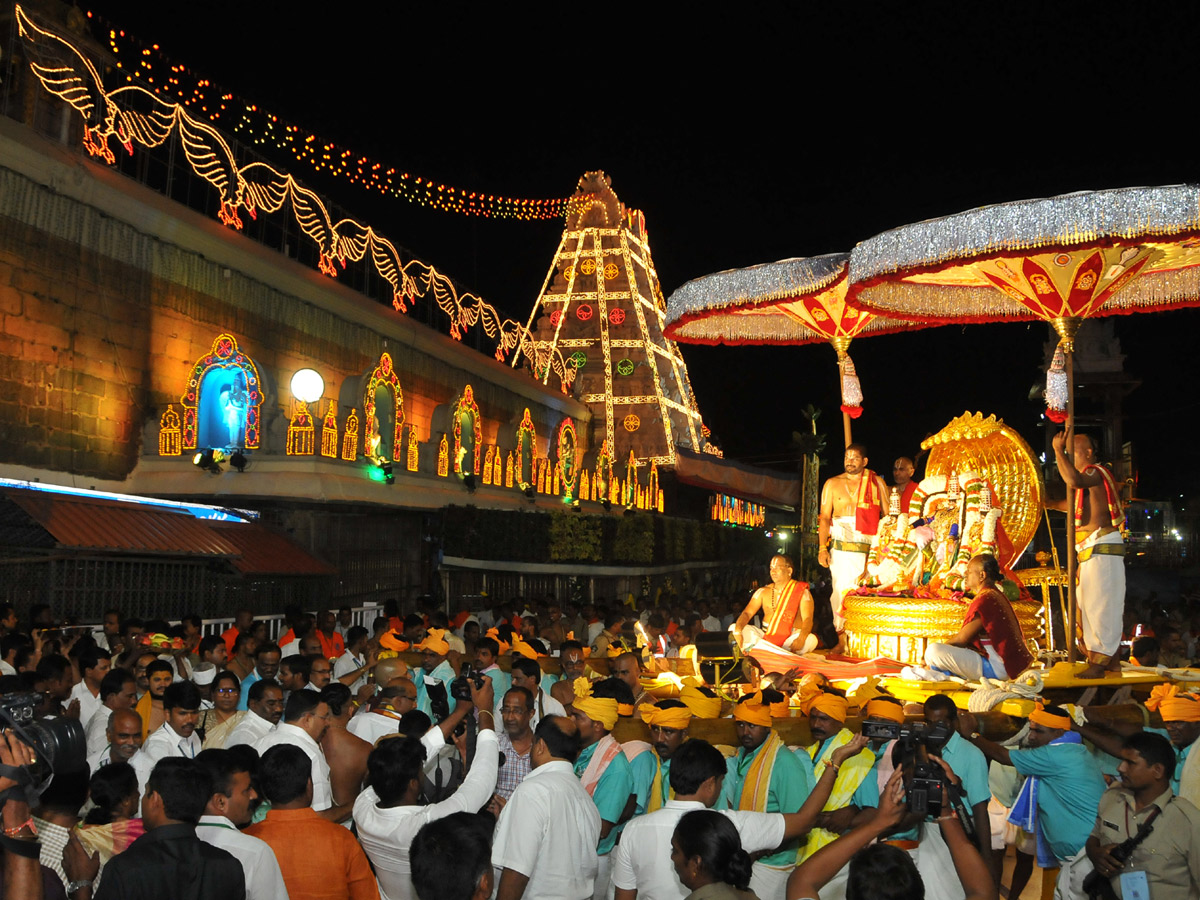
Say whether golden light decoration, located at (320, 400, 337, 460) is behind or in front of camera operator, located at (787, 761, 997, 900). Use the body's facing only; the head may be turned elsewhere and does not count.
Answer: in front

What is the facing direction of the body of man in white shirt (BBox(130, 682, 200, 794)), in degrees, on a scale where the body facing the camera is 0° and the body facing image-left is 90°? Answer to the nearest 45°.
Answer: approximately 315°

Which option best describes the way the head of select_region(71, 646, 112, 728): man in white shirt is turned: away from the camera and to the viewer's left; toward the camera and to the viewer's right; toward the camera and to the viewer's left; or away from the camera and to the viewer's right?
toward the camera and to the viewer's right

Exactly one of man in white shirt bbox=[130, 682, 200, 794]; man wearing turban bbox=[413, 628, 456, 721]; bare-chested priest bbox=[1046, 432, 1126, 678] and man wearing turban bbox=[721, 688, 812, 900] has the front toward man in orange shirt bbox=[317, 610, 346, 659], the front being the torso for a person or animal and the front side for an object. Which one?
the bare-chested priest

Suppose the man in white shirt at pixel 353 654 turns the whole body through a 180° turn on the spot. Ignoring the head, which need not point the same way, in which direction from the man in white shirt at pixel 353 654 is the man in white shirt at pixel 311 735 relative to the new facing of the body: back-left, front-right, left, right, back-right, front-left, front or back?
back-left

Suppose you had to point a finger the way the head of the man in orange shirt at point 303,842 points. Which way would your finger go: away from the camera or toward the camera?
away from the camera

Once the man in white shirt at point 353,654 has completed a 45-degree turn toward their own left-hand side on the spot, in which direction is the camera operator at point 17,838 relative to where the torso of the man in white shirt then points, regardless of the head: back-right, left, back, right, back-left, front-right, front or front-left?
right

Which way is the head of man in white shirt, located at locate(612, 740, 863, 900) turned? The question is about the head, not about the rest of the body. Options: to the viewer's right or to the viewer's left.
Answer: to the viewer's right

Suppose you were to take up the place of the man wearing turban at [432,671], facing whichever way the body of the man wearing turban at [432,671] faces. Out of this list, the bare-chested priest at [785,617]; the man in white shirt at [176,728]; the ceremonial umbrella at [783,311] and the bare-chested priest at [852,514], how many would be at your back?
3

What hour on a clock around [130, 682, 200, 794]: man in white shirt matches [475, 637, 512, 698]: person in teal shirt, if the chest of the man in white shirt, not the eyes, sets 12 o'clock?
The person in teal shirt is roughly at 9 o'clock from the man in white shirt.
